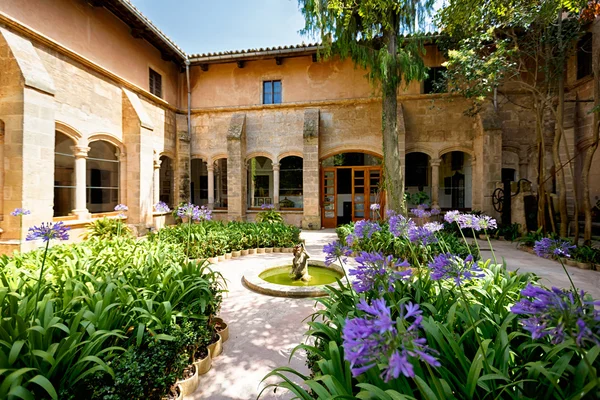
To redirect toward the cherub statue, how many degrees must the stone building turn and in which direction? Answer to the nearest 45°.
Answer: approximately 45° to its left

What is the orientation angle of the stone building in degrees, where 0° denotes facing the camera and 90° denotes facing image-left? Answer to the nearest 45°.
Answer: approximately 0°

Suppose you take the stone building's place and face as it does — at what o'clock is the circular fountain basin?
The circular fountain basin is roughly at 11 o'clock from the stone building.
